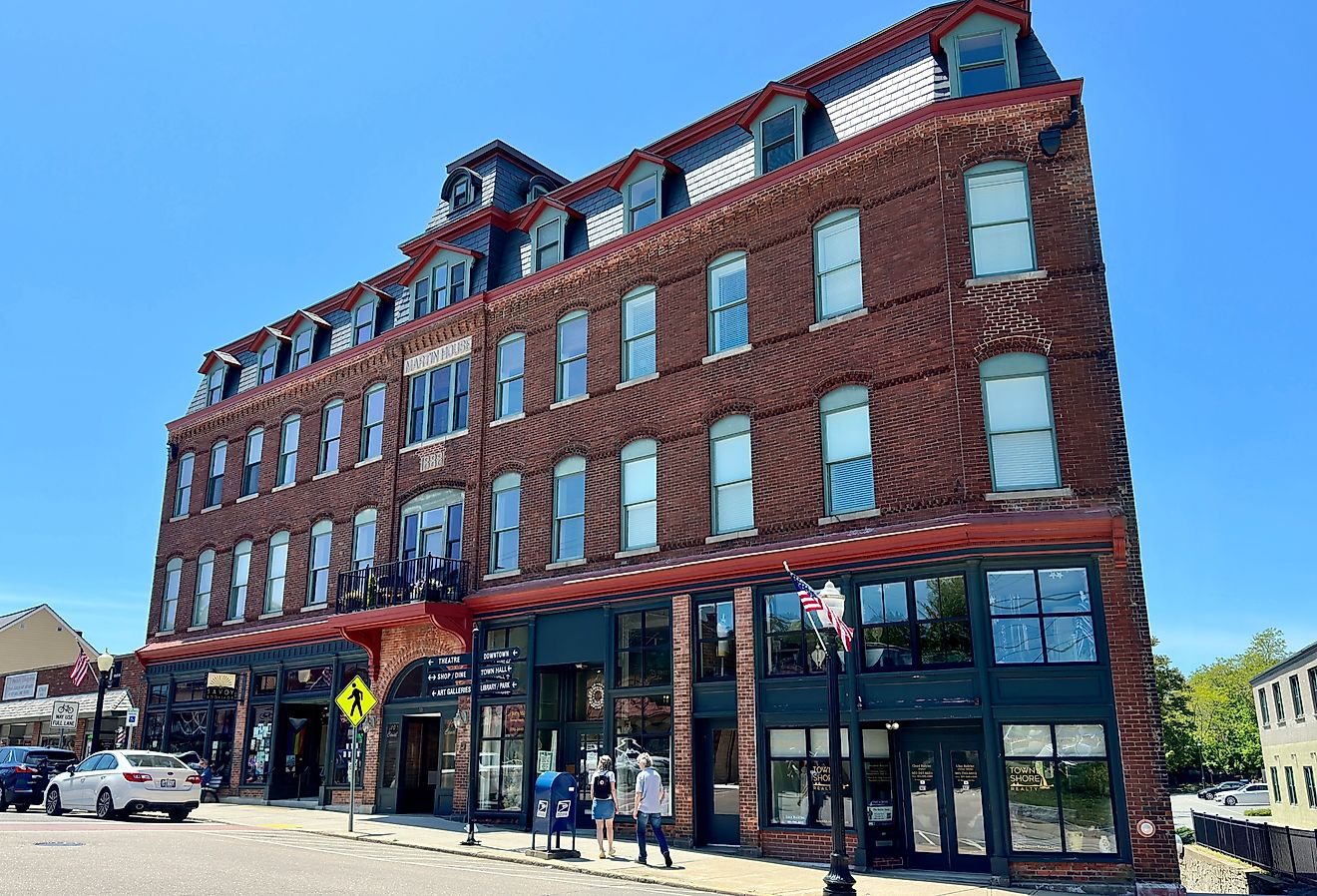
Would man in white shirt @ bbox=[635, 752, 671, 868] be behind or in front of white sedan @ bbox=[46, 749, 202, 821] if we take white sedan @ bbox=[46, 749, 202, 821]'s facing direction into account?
behind

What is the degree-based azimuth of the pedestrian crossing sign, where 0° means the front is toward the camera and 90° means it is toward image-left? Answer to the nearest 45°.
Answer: approximately 0°

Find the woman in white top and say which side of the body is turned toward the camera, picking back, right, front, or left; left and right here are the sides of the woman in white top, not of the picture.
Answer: back

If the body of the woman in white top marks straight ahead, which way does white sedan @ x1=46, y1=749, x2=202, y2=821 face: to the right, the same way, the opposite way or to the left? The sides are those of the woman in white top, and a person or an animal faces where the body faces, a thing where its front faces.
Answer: to the left

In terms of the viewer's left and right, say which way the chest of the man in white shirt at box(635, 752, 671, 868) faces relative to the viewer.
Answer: facing away from the viewer and to the left of the viewer

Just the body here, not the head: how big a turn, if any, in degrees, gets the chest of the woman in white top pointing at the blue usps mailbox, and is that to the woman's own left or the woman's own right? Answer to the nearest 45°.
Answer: approximately 90° to the woman's own left

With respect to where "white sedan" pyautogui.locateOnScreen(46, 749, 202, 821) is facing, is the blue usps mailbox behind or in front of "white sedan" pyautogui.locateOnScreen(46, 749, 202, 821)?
behind

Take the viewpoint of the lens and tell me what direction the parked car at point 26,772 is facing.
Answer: facing away from the viewer and to the left of the viewer

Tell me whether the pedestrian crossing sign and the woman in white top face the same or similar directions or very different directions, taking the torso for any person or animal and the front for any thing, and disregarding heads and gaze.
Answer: very different directions

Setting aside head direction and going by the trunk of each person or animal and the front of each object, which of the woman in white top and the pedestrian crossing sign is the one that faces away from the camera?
the woman in white top

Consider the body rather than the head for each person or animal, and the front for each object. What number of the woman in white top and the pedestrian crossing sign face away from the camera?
1
